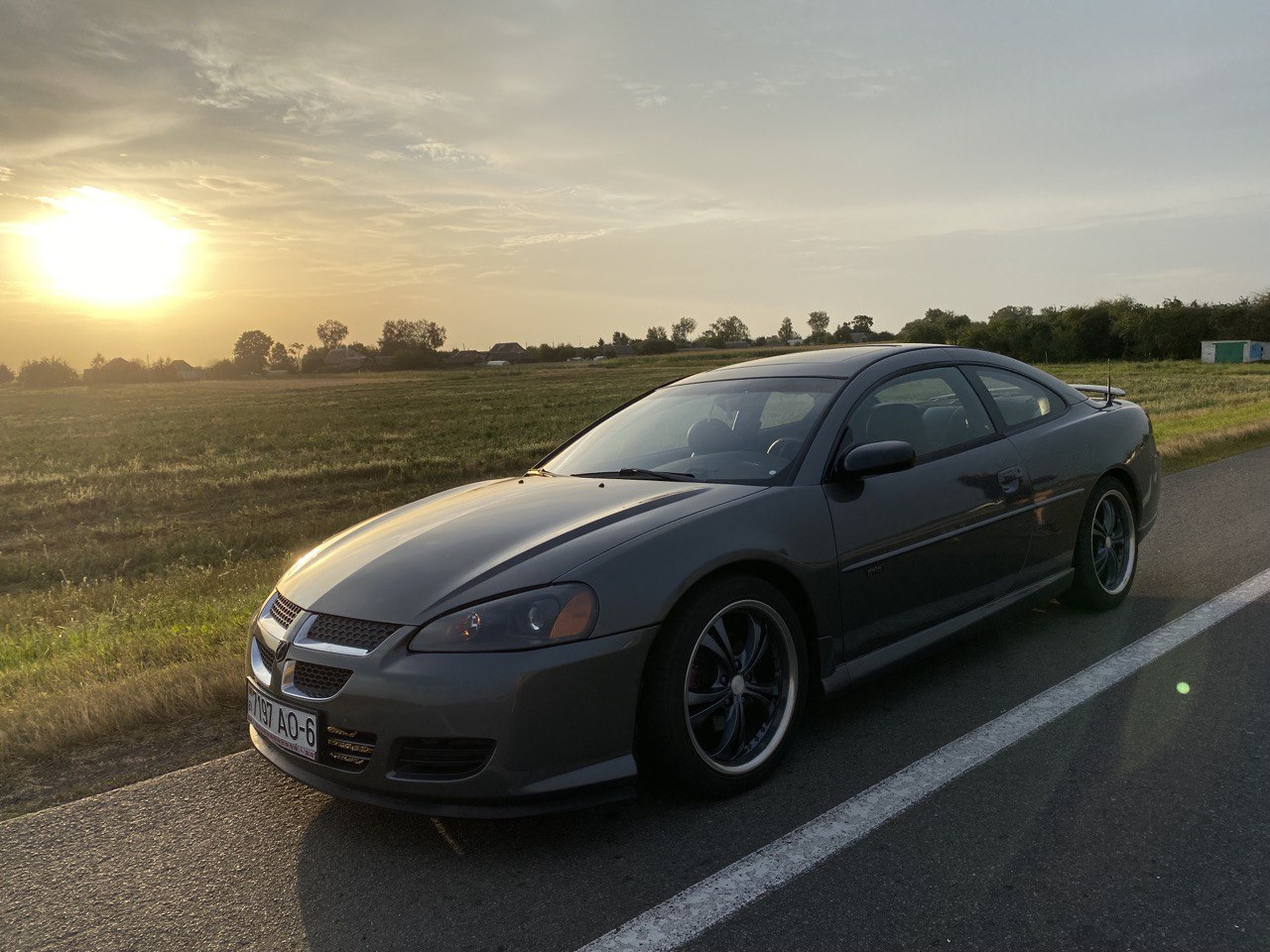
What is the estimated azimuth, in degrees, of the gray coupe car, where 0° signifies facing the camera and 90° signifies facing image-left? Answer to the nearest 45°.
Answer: approximately 45°

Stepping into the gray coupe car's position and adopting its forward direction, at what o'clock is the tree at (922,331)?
The tree is roughly at 5 o'clock from the gray coupe car.
